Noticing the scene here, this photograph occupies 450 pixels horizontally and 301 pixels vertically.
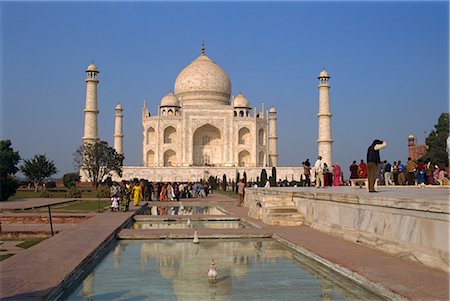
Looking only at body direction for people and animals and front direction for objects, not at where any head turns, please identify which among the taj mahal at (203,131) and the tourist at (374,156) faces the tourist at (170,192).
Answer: the taj mahal

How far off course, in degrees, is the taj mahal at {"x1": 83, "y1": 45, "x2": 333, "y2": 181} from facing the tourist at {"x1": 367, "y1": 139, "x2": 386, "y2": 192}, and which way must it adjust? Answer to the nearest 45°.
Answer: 0° — it already faces them

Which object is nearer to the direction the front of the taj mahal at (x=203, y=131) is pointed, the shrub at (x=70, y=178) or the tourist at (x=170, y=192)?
the tourist

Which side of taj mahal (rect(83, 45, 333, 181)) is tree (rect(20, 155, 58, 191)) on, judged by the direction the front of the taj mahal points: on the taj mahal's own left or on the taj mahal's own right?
on the taj mahal's own right

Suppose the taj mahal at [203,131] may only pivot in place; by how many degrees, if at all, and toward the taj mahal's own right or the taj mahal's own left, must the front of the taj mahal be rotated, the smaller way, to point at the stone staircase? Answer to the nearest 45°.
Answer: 0° — it already faces it

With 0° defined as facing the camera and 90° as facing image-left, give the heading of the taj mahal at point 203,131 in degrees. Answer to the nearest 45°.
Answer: approximately 0°

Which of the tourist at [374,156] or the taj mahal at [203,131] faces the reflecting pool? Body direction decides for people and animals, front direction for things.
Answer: the taj mahal

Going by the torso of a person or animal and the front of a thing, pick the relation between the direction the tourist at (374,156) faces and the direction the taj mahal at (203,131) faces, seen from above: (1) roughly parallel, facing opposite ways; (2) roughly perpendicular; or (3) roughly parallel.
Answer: roughly perpendicular

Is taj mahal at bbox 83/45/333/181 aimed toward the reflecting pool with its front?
yes
